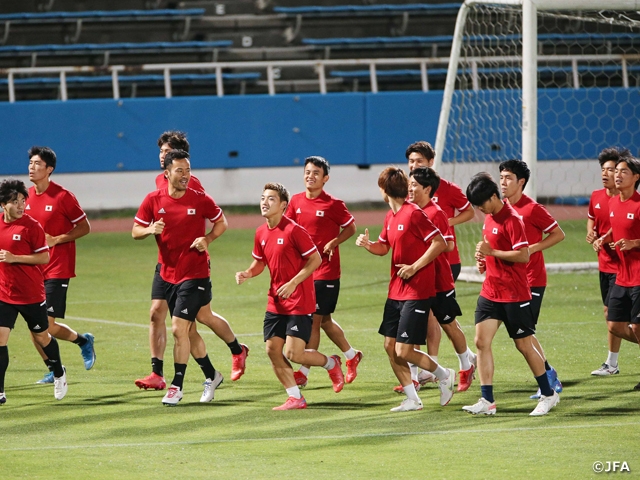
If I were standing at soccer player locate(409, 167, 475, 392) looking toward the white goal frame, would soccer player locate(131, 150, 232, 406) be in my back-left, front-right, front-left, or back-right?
back-left

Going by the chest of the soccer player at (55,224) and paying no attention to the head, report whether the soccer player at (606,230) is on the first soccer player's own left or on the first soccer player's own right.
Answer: on the first soccer player's own left

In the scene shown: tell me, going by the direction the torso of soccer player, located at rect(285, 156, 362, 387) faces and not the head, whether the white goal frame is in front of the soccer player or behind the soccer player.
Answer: behind

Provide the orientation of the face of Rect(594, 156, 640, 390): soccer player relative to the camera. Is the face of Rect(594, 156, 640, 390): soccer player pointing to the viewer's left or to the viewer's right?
to the viewer's left

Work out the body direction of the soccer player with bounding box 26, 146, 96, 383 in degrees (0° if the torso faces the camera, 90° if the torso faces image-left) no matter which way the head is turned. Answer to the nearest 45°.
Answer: approximately 45°
